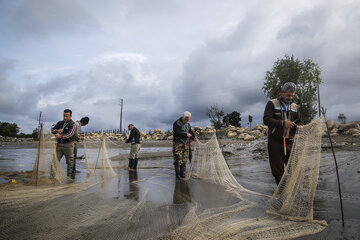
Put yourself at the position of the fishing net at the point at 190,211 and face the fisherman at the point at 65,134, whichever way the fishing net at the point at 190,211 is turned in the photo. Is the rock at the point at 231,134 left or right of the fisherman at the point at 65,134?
right

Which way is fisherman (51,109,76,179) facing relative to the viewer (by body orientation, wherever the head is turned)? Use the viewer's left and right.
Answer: facing the viewer and to the left of the viewer

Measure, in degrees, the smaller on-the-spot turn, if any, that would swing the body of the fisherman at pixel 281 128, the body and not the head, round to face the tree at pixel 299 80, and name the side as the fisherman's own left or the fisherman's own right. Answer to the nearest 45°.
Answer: approximately 135° to the fisherman's own left

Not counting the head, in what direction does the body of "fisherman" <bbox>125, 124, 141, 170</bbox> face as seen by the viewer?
to the viewer's left

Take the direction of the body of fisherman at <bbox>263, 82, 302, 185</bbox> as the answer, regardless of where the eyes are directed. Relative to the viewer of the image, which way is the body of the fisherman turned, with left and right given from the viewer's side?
facing the viewer and to the right of the viewer

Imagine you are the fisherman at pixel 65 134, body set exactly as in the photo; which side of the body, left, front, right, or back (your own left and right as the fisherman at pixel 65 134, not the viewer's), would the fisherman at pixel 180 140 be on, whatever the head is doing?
left

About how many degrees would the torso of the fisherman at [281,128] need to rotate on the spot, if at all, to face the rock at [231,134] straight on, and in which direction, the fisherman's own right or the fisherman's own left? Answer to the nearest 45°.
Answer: approximately 135° to the fisherman's own left

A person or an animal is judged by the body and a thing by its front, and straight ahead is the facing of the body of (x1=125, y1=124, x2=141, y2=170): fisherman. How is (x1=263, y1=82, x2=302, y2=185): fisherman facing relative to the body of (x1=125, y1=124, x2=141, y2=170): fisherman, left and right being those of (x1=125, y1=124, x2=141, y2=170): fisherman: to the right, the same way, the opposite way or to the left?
to the left

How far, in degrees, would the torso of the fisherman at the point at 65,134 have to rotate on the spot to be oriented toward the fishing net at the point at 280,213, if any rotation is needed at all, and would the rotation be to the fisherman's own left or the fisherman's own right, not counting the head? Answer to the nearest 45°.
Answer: approximately 90° to the fisherman's own left
